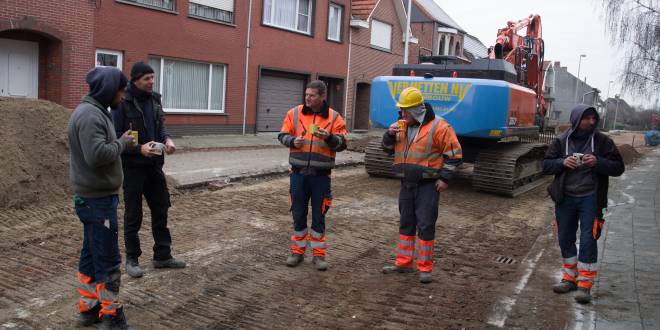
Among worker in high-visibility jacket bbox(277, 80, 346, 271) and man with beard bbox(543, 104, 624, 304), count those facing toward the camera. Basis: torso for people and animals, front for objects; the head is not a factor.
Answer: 2

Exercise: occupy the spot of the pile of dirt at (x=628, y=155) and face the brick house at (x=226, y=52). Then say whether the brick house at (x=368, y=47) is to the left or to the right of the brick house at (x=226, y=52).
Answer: right

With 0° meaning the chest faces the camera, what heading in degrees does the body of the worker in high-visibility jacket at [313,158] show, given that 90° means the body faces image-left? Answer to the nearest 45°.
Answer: approximately 0°

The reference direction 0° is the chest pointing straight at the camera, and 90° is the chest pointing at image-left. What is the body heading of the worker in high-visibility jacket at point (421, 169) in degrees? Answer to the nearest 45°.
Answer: approximately 45°

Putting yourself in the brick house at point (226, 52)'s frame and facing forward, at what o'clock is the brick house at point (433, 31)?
the brick house at point (433, 31) is roughly at 9 o'clock from the brick house at point (226, 52).

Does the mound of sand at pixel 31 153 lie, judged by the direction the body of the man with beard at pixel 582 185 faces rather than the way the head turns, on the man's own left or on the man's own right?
on the man's own right
